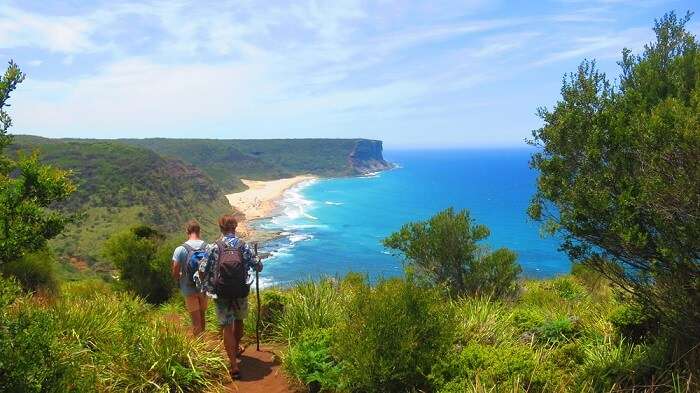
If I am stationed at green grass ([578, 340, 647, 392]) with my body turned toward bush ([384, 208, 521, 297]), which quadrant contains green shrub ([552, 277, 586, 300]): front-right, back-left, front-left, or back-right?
front-right

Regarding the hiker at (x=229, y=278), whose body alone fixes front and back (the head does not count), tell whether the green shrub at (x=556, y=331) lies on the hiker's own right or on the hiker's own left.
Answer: on the hiker's own right

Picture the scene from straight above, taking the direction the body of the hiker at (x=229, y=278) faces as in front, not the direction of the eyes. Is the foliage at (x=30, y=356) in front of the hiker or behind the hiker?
behind

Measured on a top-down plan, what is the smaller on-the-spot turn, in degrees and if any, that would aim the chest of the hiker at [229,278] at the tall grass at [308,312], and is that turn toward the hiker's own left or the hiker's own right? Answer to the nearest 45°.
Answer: approximately 45° to the hiker's own right

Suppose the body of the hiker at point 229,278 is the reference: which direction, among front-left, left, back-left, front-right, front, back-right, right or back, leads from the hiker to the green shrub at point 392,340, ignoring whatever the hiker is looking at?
back-right

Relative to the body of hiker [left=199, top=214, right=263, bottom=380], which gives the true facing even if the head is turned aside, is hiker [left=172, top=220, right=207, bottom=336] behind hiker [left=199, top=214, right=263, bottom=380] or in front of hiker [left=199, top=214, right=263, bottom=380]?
in front

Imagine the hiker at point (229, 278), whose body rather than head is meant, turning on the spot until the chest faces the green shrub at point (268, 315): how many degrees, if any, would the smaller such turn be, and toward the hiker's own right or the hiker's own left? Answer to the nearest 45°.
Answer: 0° — they already face it

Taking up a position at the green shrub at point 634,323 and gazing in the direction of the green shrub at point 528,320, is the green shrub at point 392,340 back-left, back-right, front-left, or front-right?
front-left

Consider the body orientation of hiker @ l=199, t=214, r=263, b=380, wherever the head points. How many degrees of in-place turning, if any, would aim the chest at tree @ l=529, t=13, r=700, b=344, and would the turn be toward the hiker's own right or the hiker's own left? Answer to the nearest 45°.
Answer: approximately 135° to the hiker's own right

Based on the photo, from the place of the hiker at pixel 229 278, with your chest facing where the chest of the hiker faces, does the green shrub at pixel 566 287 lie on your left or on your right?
on your right

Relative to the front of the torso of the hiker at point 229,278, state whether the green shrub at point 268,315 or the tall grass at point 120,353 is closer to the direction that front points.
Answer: the green shrub

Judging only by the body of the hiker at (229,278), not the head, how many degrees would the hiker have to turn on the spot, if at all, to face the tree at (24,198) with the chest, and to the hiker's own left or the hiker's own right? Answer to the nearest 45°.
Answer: approximately 45° to the hiker's own left

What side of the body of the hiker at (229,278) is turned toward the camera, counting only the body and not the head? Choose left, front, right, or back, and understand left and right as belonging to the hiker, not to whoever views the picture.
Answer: back

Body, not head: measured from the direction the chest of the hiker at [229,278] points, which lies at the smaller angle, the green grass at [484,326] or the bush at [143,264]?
the bush

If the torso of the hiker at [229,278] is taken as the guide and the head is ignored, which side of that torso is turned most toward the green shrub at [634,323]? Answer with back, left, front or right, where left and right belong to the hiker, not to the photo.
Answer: right

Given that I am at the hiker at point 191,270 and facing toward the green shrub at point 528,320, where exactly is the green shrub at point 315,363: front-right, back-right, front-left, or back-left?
front-right

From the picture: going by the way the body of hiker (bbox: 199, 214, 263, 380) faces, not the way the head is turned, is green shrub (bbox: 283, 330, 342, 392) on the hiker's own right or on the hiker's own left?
on the hiker's own right
